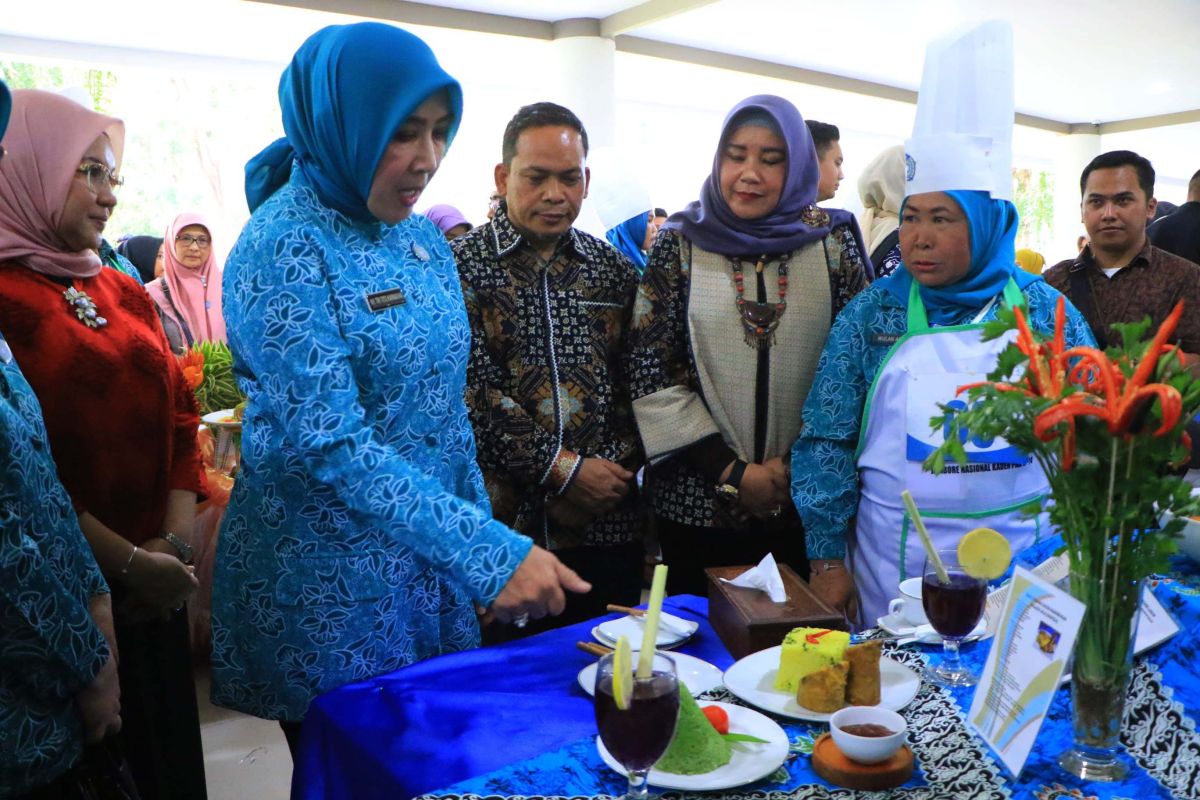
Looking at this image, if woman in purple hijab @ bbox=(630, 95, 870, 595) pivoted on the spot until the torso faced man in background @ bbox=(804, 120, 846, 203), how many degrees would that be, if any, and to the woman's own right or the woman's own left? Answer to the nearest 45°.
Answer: approximately 180°

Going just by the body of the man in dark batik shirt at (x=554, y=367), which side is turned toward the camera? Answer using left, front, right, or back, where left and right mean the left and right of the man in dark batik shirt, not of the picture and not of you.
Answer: front

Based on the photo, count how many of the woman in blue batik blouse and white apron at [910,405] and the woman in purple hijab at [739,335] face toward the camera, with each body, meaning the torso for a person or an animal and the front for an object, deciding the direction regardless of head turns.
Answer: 2

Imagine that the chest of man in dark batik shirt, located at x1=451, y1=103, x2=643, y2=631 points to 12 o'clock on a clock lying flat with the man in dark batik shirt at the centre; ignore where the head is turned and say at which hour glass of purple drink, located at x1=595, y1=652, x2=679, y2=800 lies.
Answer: The glass of purple drink is roughly at 12 o'clock from the man in dark batik shirt.

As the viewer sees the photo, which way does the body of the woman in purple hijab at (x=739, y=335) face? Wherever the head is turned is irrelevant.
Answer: toward the camera

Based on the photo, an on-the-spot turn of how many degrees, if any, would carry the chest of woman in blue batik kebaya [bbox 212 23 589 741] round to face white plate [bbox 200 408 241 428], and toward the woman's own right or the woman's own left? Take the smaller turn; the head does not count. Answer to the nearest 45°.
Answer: approximately 135° to the woman's own left

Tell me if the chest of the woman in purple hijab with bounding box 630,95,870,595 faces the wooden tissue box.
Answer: yes

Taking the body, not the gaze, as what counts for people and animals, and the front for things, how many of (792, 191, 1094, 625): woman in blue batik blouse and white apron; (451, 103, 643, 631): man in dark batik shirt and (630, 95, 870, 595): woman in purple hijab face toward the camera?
3

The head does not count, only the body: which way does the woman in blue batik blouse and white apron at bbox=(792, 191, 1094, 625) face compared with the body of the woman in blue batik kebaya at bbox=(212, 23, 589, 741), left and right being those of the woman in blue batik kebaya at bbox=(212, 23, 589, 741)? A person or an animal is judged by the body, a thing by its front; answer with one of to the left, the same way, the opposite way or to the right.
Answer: to the right

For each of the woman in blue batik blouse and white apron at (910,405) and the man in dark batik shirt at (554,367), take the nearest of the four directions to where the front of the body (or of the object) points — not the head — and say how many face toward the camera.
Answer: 2

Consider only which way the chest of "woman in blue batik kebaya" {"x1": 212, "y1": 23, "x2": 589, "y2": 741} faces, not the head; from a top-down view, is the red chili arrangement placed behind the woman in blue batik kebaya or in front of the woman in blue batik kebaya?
in front

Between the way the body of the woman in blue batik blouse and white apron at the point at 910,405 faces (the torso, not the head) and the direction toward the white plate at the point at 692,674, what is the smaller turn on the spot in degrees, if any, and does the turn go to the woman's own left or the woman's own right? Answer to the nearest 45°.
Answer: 0° — they already face it

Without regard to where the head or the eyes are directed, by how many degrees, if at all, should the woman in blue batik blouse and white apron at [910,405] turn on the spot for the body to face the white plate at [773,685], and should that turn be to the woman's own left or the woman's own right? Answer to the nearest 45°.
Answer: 0° — they already face it
